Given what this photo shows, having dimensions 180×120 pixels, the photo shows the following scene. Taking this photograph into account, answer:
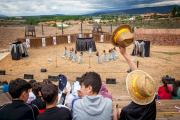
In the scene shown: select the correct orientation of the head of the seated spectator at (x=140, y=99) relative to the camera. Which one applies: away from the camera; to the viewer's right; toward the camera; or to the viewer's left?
away from the camera

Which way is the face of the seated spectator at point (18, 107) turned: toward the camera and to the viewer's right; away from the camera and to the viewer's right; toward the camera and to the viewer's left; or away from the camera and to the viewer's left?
away from the camera and to the viewer's right

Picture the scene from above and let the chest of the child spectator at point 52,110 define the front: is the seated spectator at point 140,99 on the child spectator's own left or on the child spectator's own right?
on the child spectator's own right

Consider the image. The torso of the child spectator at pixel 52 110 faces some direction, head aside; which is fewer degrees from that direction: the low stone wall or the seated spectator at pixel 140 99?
the low stone wall

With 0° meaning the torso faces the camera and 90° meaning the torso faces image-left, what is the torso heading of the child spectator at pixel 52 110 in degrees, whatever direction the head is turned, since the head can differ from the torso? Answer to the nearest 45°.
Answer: approximately 180°

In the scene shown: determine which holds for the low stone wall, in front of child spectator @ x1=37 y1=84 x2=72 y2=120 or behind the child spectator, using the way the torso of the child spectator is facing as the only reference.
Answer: in front

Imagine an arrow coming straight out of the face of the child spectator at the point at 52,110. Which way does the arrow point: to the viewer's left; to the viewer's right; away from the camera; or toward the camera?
away from the camera

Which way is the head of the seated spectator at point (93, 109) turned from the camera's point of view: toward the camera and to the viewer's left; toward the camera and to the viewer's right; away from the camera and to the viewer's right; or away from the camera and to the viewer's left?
away from the camera and to the viewer's left
